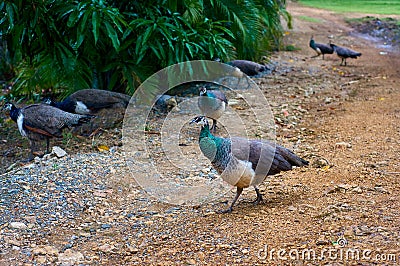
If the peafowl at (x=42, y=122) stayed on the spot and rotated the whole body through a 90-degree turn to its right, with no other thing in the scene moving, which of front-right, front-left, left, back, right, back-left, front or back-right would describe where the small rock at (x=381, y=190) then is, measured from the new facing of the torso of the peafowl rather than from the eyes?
back-right

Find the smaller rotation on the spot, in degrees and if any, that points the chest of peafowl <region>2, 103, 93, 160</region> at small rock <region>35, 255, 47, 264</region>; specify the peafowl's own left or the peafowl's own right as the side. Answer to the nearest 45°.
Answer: approximately 90° to the peafowl's own left

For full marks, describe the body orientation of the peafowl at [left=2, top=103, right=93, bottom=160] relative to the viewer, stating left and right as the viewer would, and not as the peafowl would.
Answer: facing to the left of the viewer

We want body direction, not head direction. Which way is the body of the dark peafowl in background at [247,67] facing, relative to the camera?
to the viewer's left

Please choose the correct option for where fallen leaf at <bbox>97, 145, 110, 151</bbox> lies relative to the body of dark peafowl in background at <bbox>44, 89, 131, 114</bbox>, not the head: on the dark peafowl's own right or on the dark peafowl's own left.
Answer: on the dark peafowl's own left

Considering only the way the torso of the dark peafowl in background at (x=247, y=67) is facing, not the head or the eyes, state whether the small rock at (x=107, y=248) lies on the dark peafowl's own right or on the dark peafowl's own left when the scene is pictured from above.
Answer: on the dark peafowl's own left

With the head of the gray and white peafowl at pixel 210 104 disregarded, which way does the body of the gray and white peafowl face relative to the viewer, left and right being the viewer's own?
facing the viewer and to the left of the viewer

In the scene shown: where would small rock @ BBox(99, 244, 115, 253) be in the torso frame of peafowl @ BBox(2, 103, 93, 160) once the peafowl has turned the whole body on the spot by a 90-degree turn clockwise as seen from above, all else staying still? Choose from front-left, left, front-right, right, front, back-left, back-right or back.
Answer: back

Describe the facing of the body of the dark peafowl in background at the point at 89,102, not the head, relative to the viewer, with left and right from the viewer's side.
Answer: facing to the left of the viewer

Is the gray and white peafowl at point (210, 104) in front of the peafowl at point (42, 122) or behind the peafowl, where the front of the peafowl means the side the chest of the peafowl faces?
behind

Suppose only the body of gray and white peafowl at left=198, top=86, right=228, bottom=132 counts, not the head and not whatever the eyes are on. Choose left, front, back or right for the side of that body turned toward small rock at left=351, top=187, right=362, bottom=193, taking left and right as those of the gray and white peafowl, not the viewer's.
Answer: left

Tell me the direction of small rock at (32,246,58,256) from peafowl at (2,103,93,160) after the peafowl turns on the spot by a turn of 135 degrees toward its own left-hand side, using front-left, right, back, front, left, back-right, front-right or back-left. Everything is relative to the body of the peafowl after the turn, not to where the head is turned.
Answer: front-right
